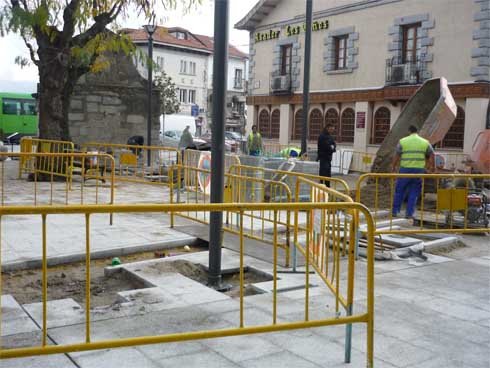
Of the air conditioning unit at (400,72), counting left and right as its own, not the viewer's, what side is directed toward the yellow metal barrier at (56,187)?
front

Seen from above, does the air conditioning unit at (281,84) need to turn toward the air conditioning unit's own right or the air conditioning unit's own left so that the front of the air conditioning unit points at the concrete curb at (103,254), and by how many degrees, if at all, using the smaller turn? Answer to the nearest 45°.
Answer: approximately 45° to the air conditioning unit's own left

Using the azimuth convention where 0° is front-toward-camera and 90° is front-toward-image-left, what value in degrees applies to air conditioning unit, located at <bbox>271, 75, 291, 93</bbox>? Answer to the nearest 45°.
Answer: approximately 45°

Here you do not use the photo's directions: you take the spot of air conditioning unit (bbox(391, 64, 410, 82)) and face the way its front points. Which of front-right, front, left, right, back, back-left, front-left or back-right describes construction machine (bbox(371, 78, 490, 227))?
front-left

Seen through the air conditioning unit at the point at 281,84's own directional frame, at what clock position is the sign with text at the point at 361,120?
The sign with text is roughly at 9 o'clock from the air conditioning unit.
